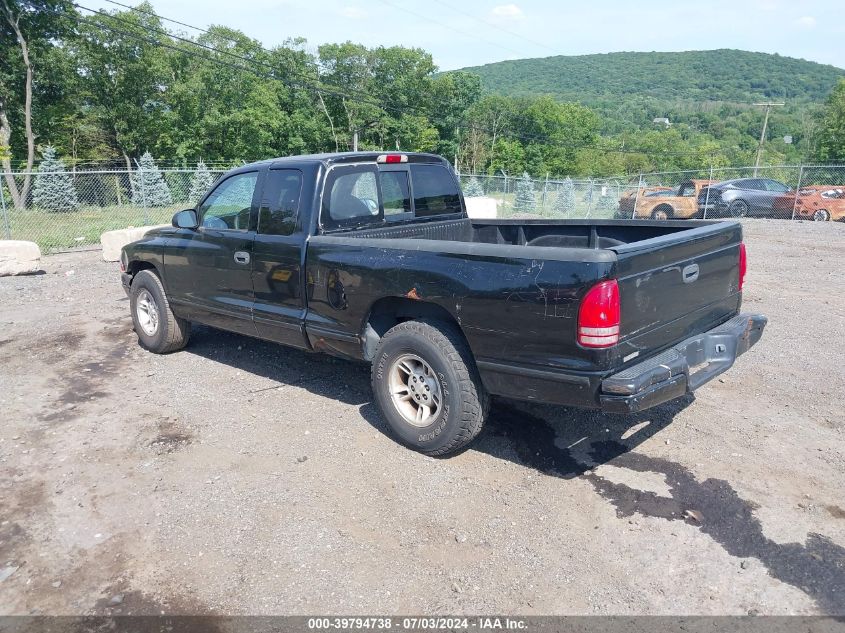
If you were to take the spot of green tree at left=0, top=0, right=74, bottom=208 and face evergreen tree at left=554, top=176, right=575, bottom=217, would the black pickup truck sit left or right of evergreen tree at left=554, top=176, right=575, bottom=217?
right

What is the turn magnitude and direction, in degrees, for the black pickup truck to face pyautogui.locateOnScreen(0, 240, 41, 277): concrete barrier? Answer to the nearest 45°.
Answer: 0° — it already faces it

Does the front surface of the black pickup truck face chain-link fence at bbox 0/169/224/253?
yes

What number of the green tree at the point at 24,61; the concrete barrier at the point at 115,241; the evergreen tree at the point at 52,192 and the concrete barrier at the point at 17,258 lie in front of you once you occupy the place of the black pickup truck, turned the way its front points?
4

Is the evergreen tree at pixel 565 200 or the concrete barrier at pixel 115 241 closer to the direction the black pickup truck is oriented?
the concrete barrier

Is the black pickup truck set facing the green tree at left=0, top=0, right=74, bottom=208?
yes

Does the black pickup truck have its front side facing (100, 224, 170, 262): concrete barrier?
yes

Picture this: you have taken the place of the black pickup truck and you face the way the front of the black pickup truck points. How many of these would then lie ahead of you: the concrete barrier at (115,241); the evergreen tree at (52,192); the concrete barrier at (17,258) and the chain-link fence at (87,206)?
4

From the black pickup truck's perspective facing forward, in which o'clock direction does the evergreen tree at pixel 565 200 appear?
The evergreen tree is roughly at 2 o'clock from the black pickup truck.

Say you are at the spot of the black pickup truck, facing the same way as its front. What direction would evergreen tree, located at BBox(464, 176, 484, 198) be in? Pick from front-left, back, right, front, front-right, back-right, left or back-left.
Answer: front-right

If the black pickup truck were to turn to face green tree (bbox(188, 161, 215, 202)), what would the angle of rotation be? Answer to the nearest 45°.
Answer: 0° — it already faces it

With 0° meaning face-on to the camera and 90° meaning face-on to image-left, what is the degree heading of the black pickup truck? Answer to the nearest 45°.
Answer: approximately 135°

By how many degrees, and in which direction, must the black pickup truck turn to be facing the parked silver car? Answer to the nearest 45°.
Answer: approximately 90° to its right
